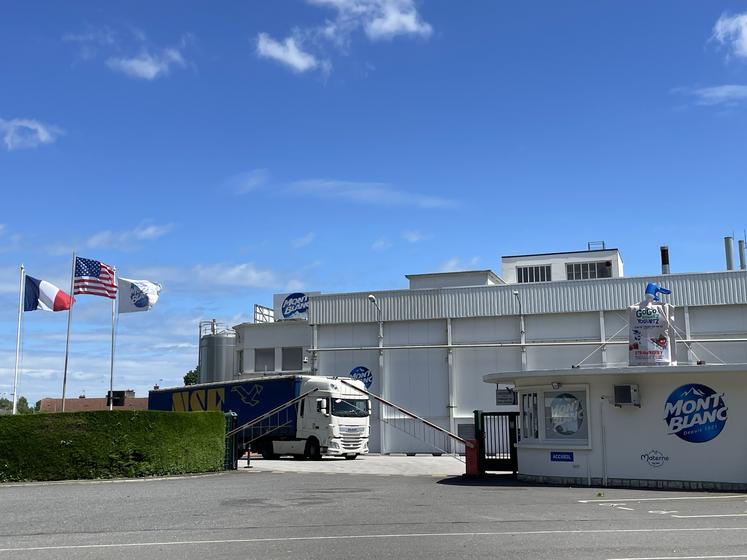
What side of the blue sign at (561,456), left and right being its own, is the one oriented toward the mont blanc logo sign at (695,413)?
left

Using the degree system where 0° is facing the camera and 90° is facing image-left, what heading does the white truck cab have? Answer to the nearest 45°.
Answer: approximately 315°

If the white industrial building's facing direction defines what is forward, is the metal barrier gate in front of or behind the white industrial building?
in front

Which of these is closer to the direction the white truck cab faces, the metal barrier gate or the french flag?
the metal barrier gate

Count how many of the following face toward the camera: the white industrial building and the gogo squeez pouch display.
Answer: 2

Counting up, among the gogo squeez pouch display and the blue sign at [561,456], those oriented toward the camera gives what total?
2

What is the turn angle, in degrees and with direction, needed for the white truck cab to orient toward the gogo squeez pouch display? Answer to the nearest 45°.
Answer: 0° — it already faces it

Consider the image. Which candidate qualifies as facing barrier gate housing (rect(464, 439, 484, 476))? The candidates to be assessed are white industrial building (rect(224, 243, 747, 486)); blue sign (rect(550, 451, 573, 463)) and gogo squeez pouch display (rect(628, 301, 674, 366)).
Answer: the white industrial building

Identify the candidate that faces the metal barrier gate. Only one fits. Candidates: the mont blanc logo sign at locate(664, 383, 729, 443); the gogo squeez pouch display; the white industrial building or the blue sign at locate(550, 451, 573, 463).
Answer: the white industrial building

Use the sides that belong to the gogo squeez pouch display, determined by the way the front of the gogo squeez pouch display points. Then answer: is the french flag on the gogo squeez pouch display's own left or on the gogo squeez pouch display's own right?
on the gogo squeez pouch display's own right
